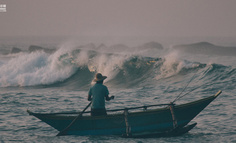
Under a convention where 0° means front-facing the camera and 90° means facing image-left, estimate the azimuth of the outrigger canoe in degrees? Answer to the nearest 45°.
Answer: approximately 270°

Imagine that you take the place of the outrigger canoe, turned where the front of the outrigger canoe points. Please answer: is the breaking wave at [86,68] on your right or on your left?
on your left
